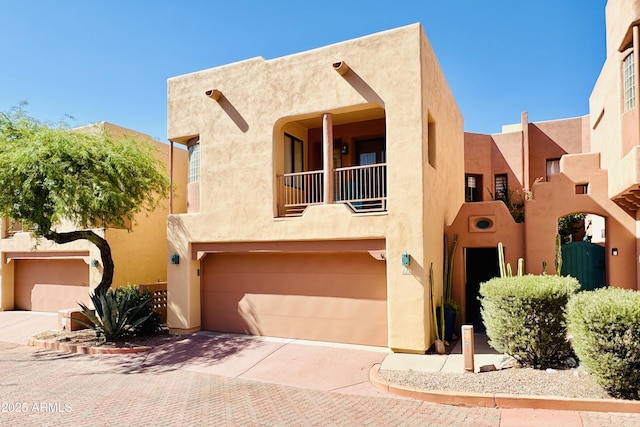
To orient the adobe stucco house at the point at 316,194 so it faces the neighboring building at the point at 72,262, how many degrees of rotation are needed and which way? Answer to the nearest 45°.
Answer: approximately 90° to its right

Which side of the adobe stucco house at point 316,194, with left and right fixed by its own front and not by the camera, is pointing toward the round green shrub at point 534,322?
left

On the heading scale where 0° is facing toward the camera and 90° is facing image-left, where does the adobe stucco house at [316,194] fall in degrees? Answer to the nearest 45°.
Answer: approximately 45°

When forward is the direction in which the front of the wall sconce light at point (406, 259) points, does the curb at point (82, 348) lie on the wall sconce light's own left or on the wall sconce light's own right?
on the wall sconce light's own right

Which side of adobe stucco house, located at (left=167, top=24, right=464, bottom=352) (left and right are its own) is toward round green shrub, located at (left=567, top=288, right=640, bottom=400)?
left

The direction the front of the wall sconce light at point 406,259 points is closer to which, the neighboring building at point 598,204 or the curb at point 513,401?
the curb

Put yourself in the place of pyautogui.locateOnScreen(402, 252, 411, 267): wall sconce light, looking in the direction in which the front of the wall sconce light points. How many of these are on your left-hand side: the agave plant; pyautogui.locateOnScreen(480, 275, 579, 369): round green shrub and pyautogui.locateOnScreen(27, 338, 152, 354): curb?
1
